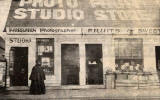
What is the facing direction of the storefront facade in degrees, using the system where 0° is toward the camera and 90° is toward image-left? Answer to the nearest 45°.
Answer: approximately 0°
